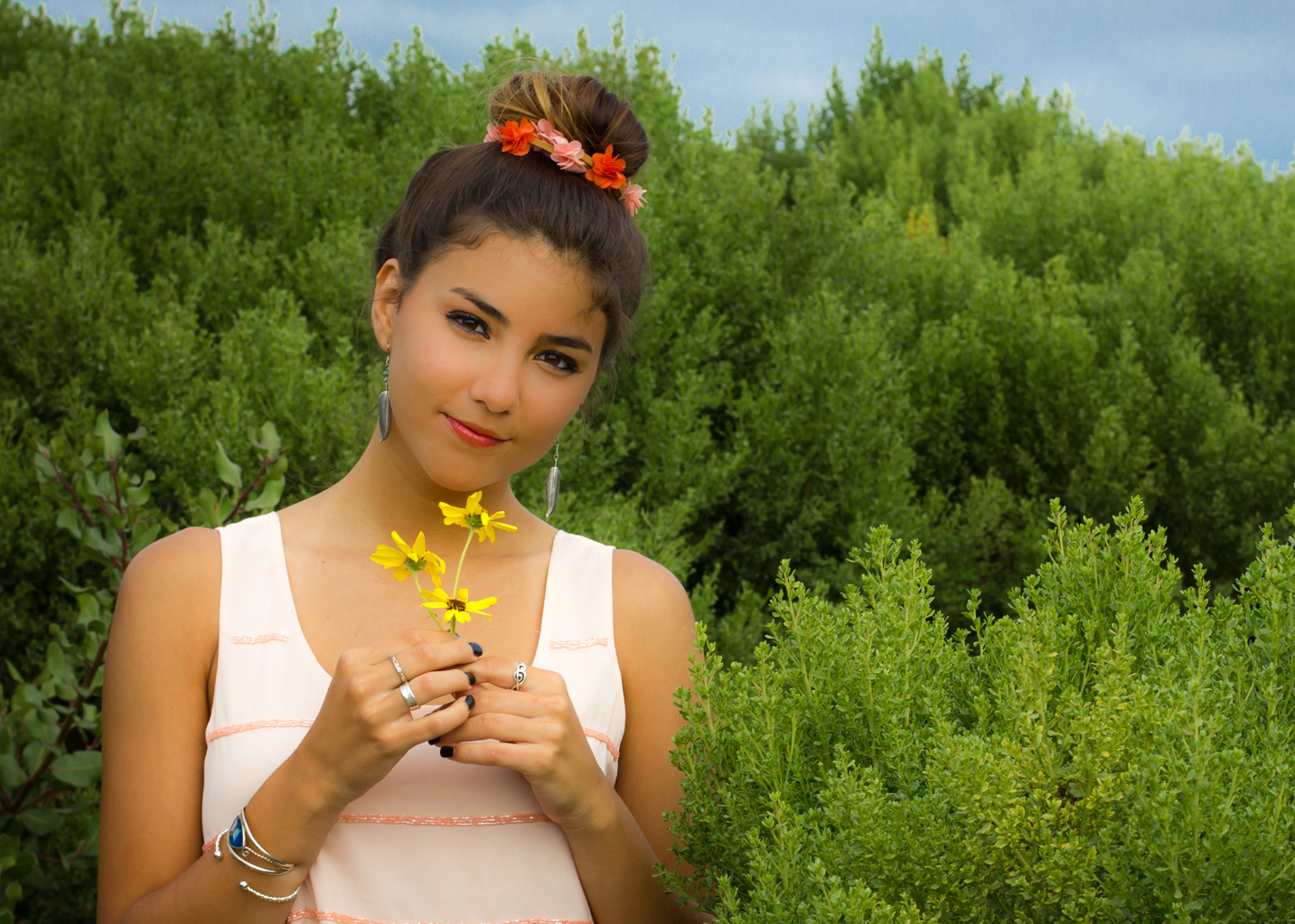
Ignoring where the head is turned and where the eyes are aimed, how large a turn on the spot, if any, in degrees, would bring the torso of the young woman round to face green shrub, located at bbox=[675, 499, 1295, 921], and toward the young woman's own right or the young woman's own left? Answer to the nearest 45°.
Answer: approximately 45° to the young woman's own left

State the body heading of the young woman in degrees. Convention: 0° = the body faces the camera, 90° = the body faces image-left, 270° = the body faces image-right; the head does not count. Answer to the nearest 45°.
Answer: approximately 0°
